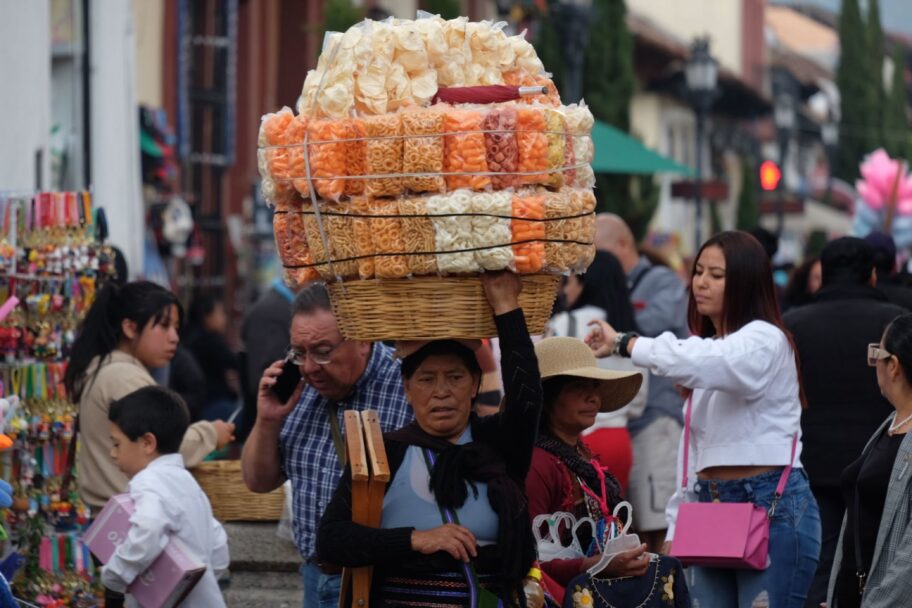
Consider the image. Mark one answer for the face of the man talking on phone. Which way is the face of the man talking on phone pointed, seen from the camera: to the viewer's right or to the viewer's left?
to the viewer's left

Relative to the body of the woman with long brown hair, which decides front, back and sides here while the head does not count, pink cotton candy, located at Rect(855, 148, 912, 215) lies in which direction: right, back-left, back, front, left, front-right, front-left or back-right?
back-right

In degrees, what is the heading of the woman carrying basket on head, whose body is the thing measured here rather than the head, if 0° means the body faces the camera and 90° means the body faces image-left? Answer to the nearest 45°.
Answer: approximately 0°

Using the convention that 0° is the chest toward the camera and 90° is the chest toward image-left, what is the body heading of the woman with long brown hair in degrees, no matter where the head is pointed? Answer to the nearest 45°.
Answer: approximately 45°

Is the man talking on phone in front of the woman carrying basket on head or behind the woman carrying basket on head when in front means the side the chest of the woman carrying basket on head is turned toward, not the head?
behind
